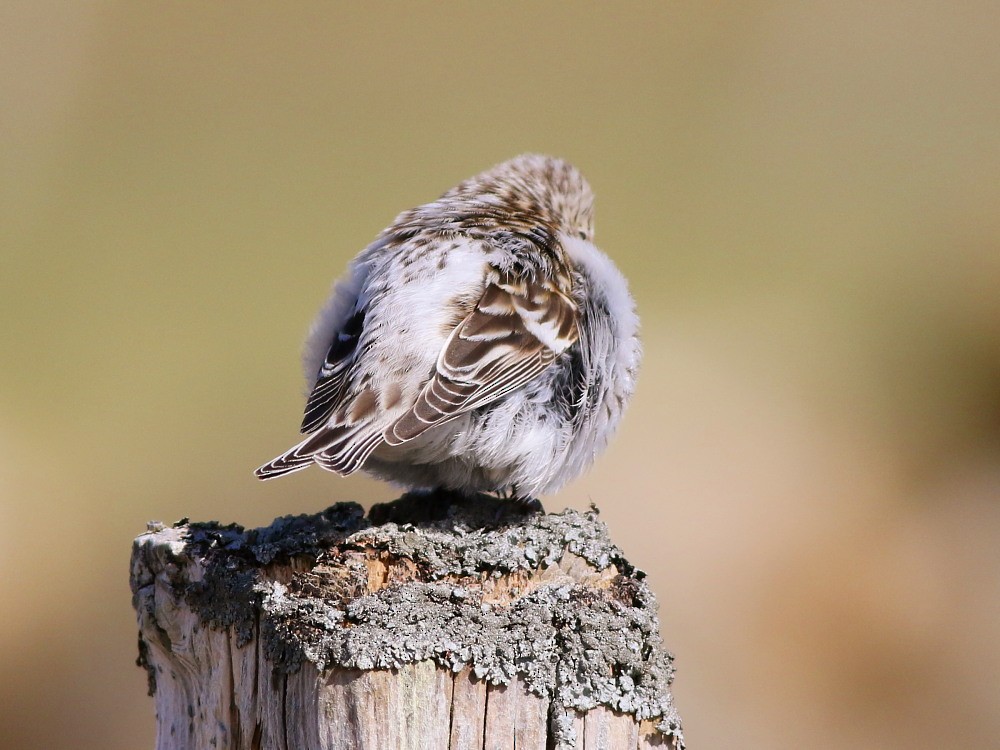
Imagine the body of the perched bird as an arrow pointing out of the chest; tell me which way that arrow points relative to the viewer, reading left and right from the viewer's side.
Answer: facing away from the viewer and to the right of the viewer
